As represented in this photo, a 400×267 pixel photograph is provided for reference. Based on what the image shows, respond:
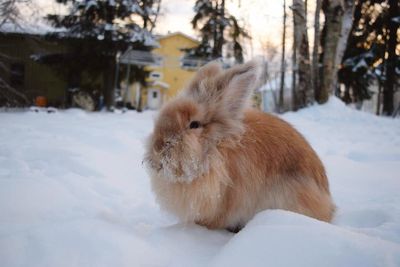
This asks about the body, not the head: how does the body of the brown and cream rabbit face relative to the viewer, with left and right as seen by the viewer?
facing the viewer and to the left of the viewer

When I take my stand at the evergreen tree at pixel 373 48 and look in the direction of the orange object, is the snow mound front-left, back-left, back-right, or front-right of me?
front-left

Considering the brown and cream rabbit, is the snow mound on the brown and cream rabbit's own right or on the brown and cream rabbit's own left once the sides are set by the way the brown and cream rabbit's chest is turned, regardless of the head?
on the brown and cream rabbit's own left

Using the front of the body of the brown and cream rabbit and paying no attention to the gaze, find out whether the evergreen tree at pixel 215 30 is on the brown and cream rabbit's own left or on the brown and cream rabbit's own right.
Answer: on the brown and cream rabbit's own right

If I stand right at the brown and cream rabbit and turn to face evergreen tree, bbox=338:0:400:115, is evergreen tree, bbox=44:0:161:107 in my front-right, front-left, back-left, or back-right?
front-left
